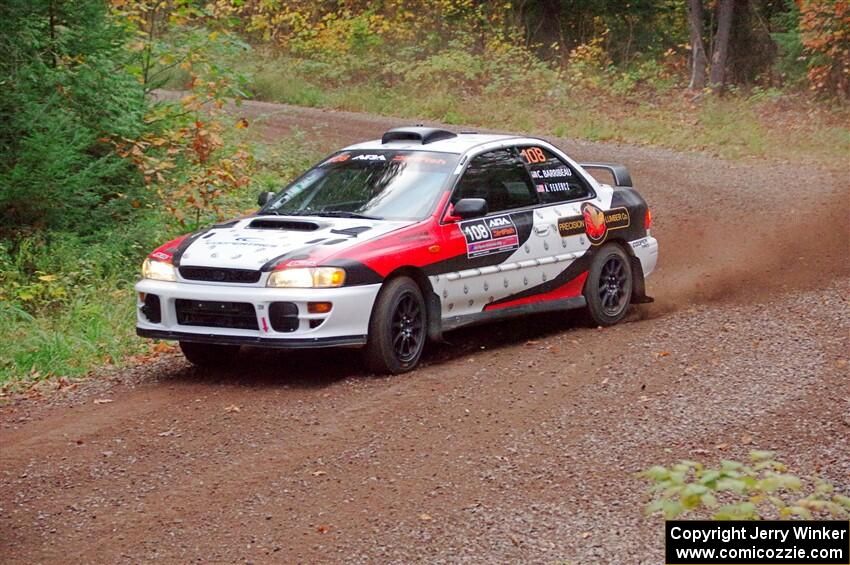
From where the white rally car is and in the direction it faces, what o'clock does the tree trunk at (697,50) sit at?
The tree trunk is roughly at 5 o'clock from the white rally car.

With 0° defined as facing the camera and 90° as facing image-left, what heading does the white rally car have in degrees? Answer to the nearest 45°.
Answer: approximately 45°

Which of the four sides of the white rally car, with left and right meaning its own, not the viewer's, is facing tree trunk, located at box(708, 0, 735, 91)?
back
